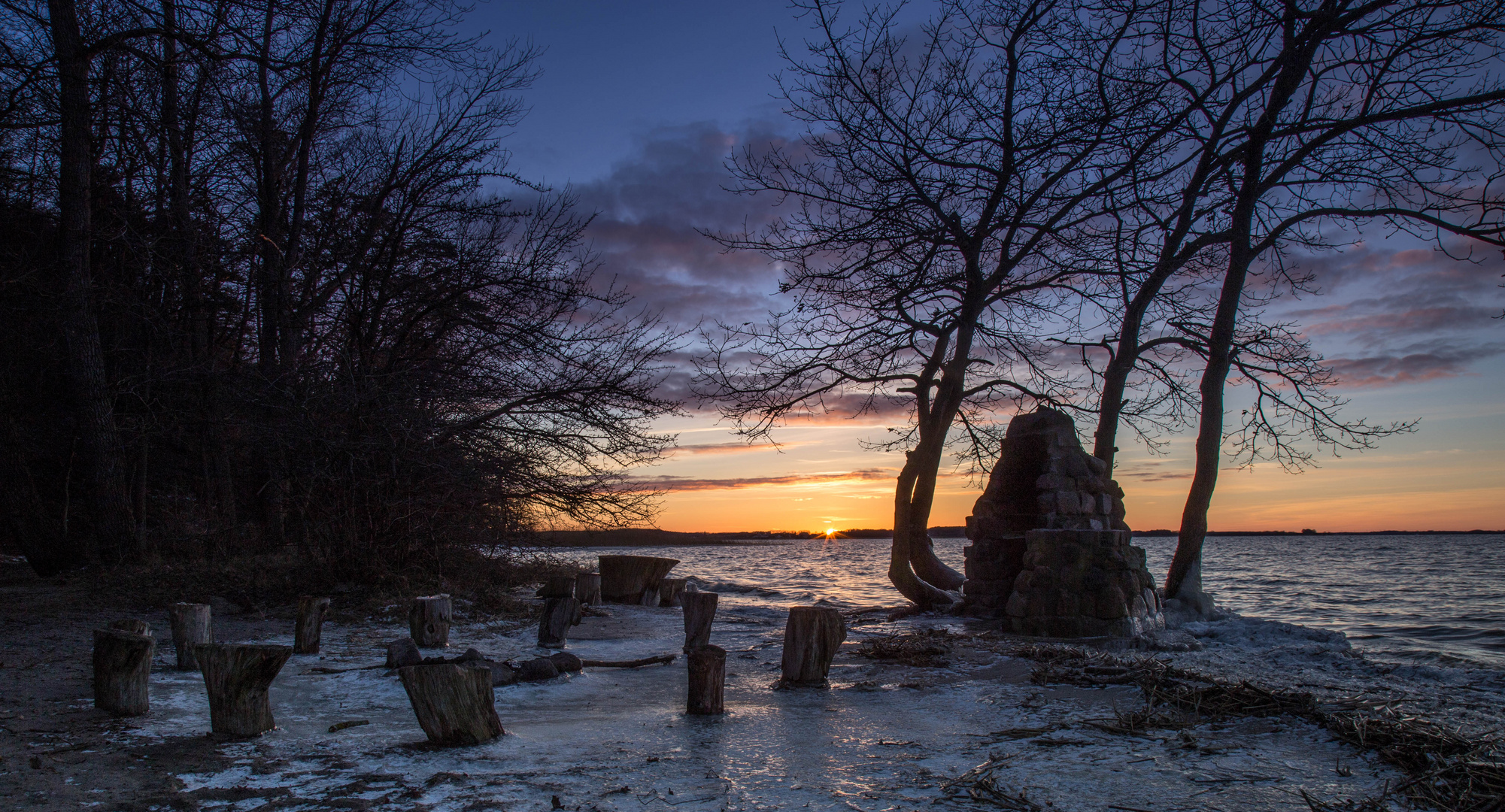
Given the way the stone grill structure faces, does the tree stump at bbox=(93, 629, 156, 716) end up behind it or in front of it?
in front

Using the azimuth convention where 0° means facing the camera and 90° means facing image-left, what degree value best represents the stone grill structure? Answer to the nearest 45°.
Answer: approximately 45°

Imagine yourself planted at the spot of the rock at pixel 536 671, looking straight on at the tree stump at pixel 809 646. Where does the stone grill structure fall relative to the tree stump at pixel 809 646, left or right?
left

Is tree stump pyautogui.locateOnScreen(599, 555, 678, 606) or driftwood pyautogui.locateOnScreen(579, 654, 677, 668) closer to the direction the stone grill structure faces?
the driftwood

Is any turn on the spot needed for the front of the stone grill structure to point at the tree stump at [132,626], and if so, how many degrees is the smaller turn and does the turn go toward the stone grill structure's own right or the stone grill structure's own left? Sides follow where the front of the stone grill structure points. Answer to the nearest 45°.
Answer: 0° — it already faces it

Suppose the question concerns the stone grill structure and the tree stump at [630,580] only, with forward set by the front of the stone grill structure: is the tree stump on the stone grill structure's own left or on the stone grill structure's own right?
on the stone grill structure's own right

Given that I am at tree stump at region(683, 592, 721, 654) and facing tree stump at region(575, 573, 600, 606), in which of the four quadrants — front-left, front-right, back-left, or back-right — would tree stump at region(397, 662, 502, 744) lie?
back-left

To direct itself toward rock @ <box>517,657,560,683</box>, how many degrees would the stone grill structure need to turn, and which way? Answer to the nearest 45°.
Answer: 0° — it already faces it
